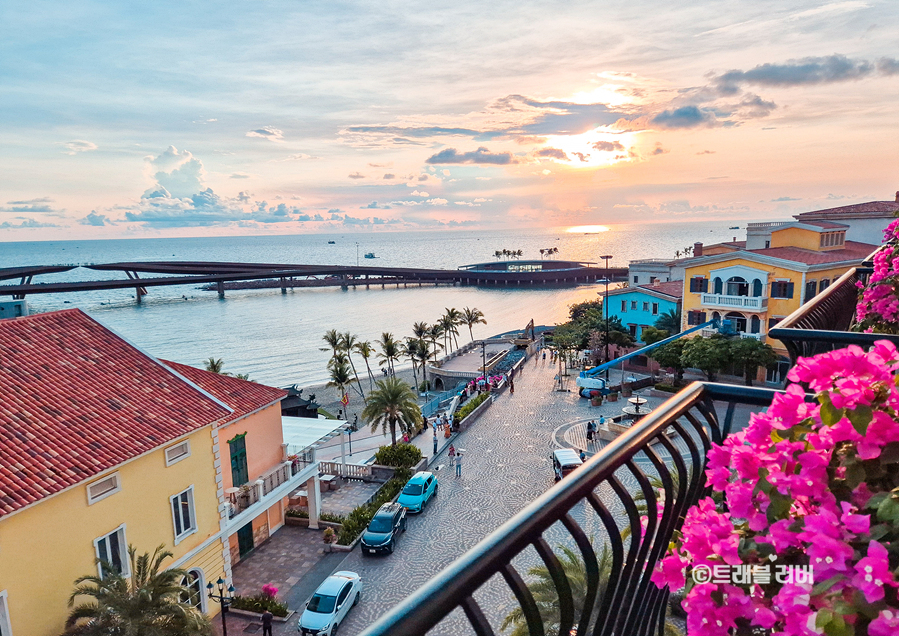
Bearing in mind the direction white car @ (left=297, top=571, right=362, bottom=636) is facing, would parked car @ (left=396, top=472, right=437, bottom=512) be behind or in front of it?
behind

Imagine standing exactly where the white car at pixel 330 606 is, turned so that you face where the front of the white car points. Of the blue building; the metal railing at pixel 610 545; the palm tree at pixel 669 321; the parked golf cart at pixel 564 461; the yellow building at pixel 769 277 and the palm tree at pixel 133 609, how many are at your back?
4

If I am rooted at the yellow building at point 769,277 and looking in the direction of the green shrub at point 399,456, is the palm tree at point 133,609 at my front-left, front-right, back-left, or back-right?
front-left

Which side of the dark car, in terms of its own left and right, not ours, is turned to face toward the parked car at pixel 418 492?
back

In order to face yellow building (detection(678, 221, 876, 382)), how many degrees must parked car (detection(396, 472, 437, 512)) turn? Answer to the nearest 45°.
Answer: approximately 180°

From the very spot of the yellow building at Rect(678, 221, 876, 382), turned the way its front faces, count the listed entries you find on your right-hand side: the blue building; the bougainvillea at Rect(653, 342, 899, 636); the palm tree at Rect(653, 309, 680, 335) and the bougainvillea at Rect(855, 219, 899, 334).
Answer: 2

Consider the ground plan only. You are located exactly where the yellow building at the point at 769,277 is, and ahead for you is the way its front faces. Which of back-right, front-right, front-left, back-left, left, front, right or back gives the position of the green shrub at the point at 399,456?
front

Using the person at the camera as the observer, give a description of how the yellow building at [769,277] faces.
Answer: facing the viewer and to the left of the viewer

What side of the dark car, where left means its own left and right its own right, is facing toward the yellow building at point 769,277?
back

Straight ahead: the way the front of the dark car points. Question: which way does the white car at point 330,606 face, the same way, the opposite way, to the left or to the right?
the same way

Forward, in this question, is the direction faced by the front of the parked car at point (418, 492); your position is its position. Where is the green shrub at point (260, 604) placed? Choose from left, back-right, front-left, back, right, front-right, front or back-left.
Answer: front

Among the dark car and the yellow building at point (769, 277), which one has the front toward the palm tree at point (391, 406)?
the yellow building

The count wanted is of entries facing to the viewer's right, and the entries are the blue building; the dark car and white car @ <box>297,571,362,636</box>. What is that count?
0

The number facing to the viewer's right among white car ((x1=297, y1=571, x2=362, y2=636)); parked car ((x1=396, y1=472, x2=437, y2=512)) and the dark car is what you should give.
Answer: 0

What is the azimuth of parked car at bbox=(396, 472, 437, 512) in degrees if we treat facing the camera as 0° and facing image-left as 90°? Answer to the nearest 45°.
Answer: approximately 45°

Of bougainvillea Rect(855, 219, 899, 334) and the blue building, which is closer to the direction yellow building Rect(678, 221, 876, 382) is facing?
the bougainvillea

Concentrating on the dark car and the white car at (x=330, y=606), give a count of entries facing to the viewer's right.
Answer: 0

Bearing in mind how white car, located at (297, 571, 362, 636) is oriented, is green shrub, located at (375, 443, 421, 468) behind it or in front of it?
behind

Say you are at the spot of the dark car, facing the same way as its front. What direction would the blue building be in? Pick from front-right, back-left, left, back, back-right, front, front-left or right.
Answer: back

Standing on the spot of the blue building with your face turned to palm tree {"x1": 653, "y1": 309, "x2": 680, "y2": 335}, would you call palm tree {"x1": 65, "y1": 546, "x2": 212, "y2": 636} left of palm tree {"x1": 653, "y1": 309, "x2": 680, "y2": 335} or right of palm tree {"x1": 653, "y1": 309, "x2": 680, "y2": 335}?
right

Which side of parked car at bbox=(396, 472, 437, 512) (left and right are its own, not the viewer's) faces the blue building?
back

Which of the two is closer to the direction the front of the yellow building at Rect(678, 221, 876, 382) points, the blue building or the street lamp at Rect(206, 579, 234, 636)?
the street lamp
